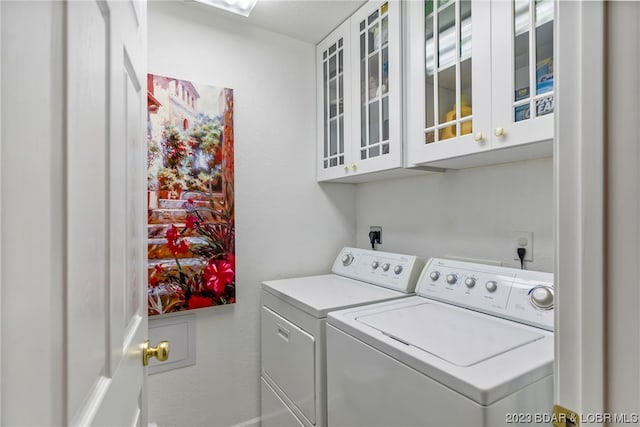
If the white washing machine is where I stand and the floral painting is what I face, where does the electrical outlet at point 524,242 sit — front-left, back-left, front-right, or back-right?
back-right

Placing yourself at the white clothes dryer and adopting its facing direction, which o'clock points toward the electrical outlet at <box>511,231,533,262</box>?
The electrical outlet is roughly at 8 o'clock from the white clothes dryer.

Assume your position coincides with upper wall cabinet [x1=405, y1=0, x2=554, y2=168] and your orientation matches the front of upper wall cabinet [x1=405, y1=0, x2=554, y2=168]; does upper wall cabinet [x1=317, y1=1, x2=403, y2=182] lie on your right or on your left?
on your right

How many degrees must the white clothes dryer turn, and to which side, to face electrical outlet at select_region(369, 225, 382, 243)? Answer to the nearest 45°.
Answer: approximately 180°

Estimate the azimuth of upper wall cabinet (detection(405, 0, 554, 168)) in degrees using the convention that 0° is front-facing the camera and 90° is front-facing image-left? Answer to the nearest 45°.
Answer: approximately 45°
